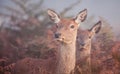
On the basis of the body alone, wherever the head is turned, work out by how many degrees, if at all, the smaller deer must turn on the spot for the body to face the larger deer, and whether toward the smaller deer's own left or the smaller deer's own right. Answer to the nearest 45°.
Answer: approximately 90° to the smaller deer's own right

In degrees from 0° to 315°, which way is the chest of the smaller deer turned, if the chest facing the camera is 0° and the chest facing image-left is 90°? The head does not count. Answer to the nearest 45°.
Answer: approximately 0°

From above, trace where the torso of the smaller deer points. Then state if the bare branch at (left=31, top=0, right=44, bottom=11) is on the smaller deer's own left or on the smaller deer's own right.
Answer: on the smaller deer's own right
